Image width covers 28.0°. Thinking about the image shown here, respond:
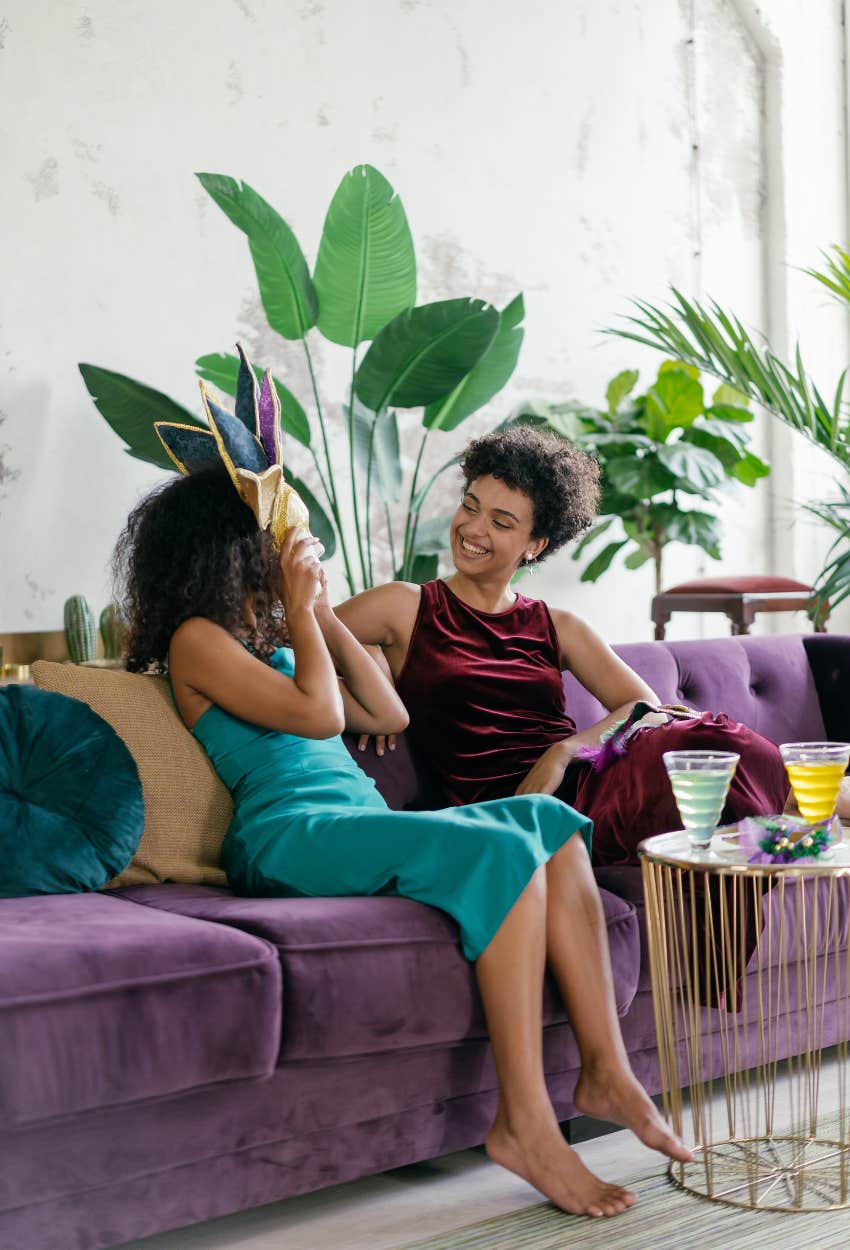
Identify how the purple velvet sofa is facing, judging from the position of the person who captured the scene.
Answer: facing the viewer and to the right of the viewer

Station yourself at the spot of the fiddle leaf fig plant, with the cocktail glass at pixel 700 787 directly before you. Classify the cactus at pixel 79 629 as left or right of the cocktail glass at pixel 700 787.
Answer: right

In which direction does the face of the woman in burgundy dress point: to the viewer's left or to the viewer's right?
to the viewer's left

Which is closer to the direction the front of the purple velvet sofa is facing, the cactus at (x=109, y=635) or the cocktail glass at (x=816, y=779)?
the cocktail glass

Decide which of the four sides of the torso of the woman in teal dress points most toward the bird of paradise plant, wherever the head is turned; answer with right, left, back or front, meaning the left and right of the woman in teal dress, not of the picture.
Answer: left

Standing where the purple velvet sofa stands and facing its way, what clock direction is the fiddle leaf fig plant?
The fiddle leaf fig plant is roughly at 8 o'clock from the purple velvet sofa.

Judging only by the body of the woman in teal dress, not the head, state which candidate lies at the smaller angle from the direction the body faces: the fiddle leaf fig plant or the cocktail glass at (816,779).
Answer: the cocktail glass

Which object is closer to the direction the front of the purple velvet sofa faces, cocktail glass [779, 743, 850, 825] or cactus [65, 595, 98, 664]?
the cocktail glass

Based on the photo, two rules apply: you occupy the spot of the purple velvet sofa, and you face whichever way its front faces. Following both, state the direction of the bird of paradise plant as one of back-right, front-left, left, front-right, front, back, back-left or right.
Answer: back-left

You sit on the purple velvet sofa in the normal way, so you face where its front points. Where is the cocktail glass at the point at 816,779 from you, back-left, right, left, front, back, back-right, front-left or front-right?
front-left

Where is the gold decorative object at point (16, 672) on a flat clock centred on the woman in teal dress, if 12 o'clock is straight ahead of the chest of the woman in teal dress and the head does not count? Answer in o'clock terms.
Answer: The gold decorative object is roughly at 8 o'clock from the woman in teal dress.

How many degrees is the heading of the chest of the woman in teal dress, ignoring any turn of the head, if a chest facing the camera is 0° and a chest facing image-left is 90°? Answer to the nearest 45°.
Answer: approximately 270°
